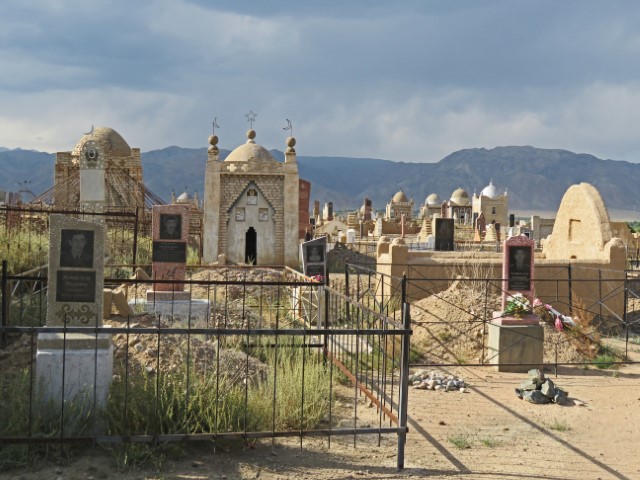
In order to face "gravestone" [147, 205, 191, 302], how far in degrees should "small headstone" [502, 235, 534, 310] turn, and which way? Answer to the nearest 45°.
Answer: approximately 90° to its right

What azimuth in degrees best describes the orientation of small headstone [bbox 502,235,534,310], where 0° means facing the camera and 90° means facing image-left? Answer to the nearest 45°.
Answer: approximately 0°

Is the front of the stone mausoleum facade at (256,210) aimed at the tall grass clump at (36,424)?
yes

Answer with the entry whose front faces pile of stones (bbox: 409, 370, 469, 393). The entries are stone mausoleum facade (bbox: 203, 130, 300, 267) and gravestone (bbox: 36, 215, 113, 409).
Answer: the stone mausoleum facade

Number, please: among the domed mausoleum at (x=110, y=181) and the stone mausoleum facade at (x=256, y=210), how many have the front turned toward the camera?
2

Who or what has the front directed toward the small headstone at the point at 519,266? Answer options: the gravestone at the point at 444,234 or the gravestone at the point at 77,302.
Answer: the gravestone at the point at 444,234
